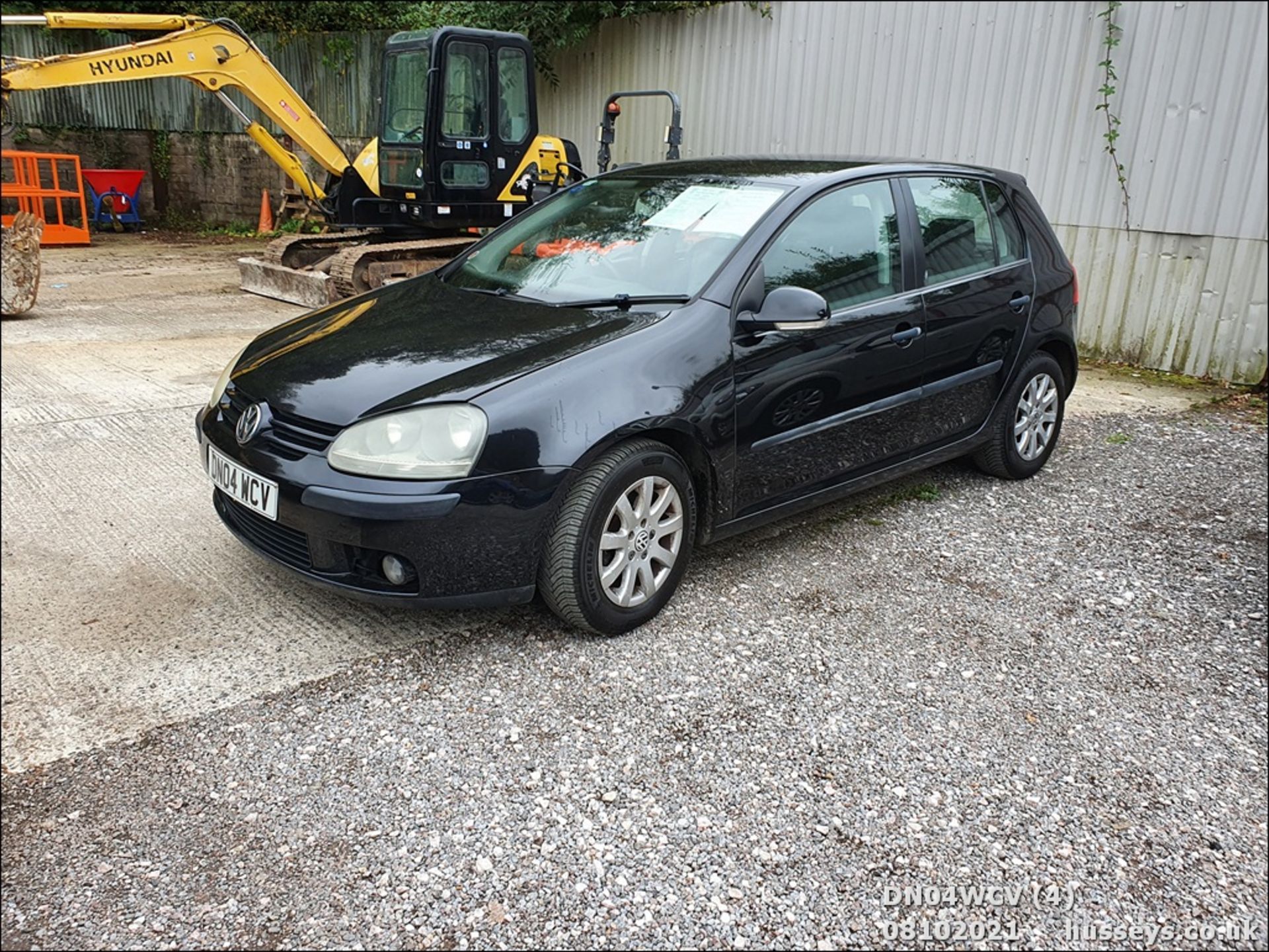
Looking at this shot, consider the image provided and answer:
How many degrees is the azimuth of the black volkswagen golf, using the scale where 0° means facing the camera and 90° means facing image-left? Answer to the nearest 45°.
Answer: approximately 45°

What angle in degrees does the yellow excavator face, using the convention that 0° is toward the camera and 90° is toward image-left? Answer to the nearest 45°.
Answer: approximately 45°

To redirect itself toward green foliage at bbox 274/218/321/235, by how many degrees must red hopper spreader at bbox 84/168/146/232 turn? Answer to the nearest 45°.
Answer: approximately 45° to its left

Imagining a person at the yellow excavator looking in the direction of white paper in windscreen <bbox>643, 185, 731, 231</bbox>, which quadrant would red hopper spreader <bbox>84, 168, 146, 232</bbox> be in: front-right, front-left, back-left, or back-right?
back-right

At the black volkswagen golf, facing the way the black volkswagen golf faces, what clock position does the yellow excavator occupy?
The yellow excavator is roughly at 4 o'clock from the black volkswagen golf.

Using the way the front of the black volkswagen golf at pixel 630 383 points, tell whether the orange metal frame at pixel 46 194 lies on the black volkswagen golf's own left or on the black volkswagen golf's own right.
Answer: on the black volkswagen golf's own right

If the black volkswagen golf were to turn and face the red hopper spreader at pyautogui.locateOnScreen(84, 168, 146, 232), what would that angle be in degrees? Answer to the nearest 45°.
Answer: approximately 90° to its right

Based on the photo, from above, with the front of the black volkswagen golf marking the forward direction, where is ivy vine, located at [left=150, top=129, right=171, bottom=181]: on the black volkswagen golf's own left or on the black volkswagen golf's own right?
on the black volkswagen golf's own right
